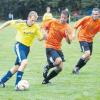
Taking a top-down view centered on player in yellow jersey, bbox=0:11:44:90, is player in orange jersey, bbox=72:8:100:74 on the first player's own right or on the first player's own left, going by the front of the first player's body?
on the first player's own left

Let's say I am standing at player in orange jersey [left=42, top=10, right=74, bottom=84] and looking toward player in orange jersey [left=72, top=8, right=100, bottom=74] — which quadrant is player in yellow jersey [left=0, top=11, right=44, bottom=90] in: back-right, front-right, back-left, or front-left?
back-left

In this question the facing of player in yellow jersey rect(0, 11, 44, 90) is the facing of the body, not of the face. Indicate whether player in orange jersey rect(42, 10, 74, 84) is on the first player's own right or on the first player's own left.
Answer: on the first player's own left

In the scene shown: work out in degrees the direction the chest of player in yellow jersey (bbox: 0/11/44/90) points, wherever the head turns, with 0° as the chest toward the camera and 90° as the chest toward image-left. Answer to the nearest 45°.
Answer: approximately 315°
